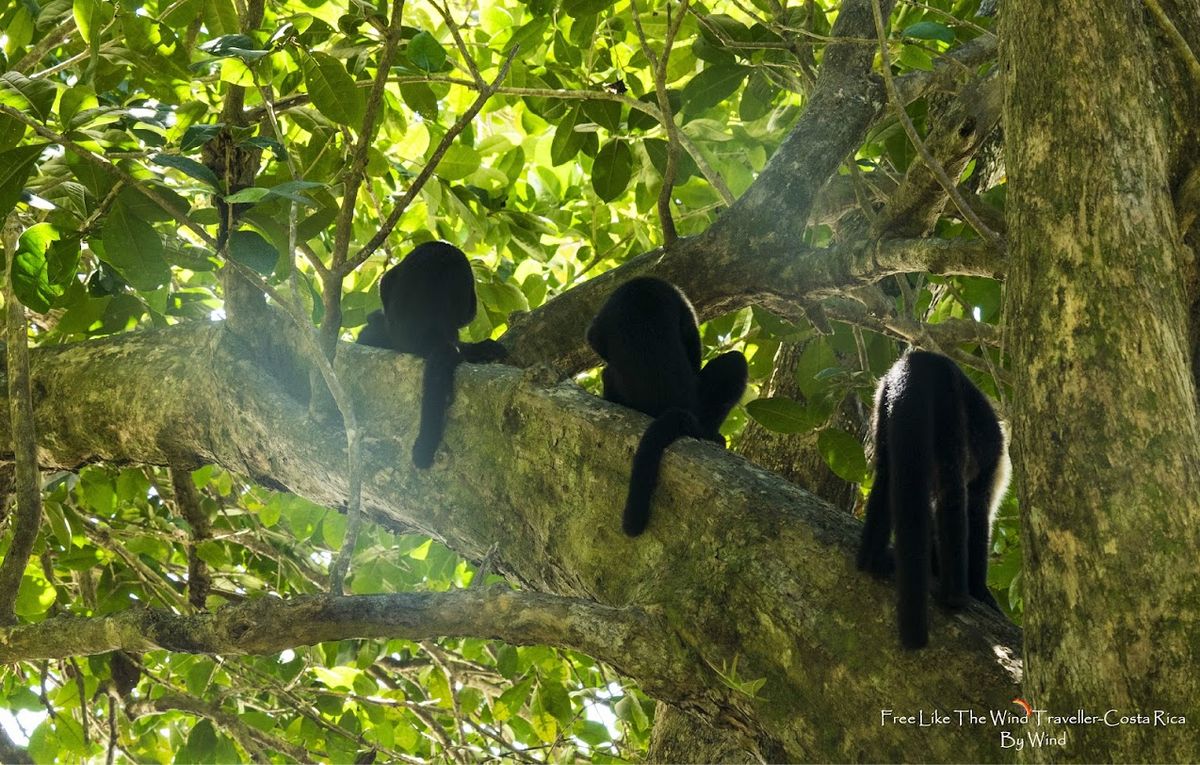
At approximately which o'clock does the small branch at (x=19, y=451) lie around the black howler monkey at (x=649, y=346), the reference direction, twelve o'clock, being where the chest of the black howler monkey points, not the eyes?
The small branch is roughly at 8 o'clock from the black howler monkey.

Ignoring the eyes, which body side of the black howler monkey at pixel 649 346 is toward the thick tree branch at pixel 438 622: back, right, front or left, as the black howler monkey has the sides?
back

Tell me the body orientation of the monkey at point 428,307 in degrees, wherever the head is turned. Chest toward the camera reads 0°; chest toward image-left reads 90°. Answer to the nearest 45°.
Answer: approximately 180°

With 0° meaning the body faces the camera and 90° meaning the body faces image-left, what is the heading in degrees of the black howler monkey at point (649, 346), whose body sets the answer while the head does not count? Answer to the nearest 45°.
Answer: approximately 180°

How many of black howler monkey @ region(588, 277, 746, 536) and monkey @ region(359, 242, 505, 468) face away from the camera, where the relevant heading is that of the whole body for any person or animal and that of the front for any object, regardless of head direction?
2
